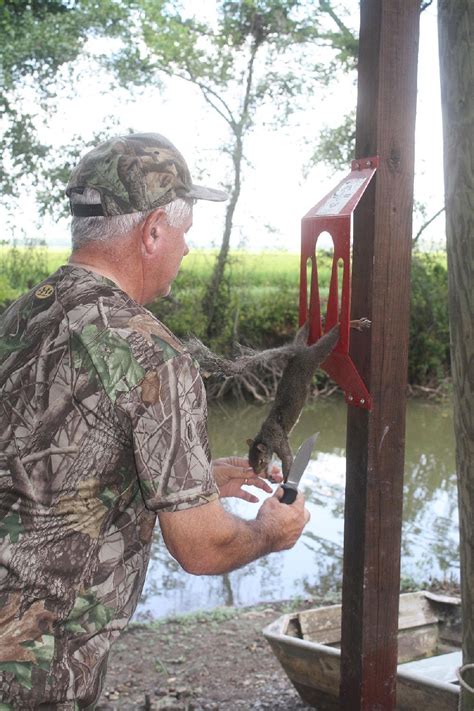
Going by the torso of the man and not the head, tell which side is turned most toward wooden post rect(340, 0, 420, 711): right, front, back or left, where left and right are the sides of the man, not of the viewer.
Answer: front

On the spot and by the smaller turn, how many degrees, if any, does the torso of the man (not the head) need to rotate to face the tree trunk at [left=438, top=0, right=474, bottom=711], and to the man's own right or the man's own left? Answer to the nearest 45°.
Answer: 0° — they already face it

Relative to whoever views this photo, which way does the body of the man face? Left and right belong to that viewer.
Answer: facing away from the viewer and to the right of the viewer

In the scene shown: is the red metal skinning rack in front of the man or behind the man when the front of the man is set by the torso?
in front

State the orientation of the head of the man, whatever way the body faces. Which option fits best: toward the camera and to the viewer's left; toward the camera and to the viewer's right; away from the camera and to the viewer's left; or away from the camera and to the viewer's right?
away from the camera and to the viewer's right
